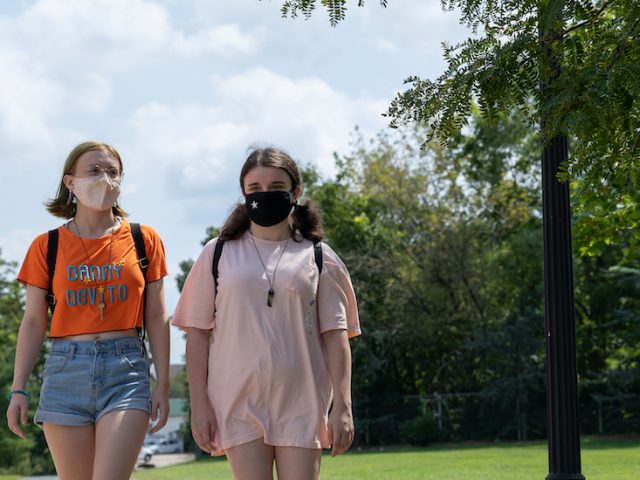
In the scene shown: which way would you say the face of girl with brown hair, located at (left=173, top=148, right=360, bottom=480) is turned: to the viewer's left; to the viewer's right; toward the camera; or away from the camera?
toward the camera

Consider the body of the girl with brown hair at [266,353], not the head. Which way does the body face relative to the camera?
toward the camera

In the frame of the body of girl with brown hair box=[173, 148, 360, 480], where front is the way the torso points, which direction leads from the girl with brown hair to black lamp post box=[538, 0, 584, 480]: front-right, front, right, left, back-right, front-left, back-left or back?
back-left
